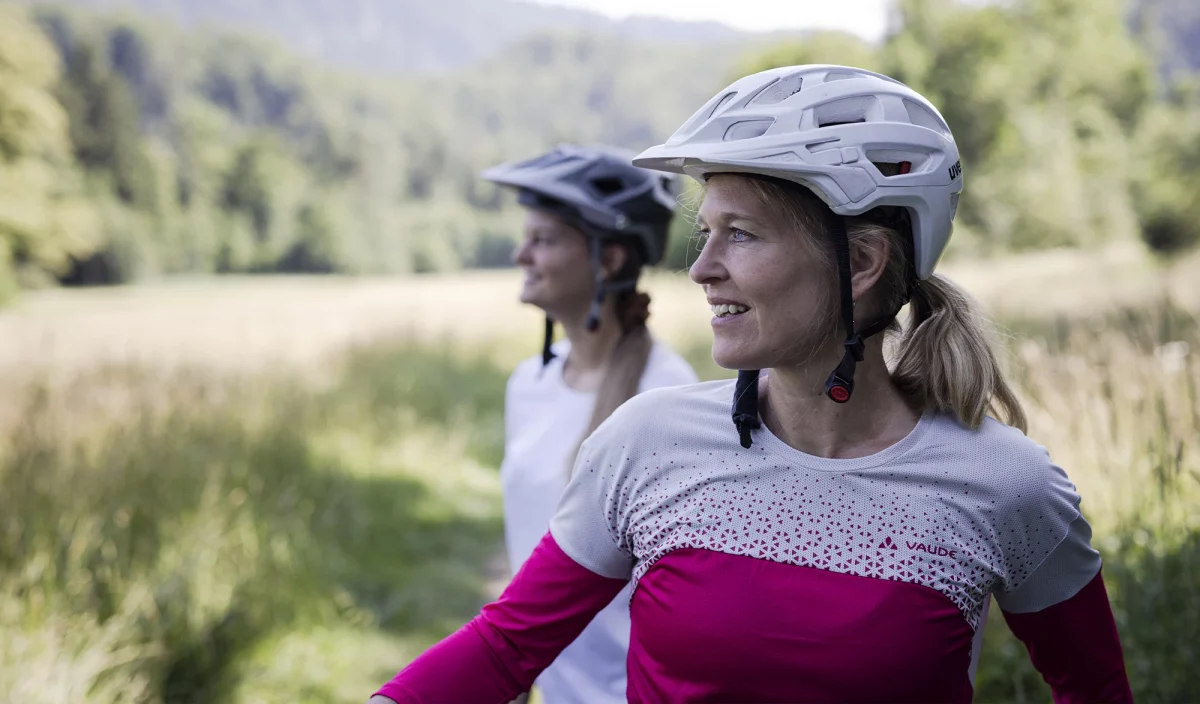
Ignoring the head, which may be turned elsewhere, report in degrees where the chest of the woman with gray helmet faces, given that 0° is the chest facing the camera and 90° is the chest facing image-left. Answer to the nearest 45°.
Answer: approximately 45°

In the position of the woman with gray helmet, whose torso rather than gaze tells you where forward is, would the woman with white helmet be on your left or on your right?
on your left

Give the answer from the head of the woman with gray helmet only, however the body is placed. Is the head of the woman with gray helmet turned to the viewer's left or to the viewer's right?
to the viewer's left
